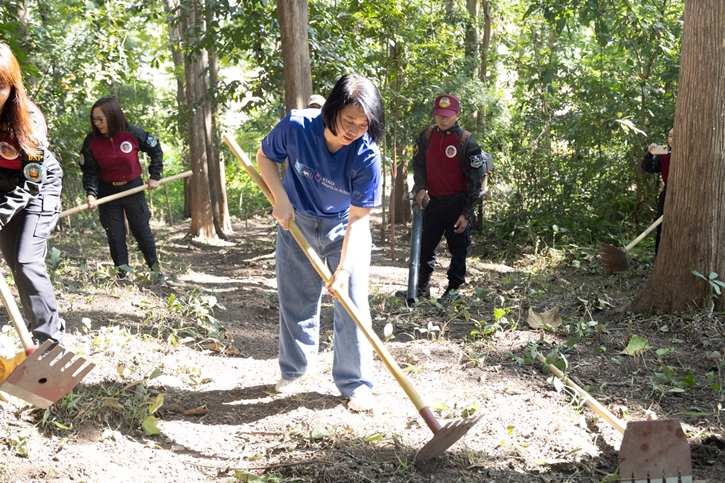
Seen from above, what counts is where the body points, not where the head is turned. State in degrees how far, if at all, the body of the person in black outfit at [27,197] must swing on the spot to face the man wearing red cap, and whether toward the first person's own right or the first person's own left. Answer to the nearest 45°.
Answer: approximately 135° to the first person's own left

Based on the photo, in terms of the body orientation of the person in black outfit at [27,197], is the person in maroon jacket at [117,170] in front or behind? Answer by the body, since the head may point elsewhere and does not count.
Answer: behind

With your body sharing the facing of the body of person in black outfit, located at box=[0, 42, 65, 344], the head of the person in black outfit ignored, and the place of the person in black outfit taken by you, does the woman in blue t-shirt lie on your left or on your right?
on your left
